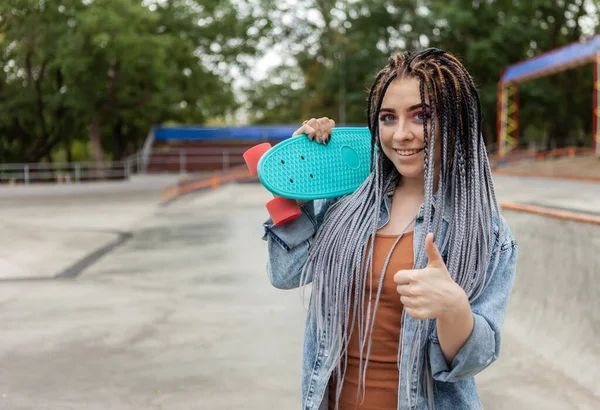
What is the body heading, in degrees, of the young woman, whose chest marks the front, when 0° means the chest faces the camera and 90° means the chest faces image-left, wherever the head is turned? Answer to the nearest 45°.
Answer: approximately 45°

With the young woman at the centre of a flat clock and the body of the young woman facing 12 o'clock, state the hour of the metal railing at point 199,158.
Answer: The metal railing is roughly at 4 o'clock from the young woman.

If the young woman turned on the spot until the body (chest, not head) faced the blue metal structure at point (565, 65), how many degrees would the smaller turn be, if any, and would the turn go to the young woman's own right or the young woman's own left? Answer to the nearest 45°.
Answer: approximately 135° to the young woman's own right

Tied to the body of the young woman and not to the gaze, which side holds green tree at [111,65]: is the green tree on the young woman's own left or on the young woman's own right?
on the young woman's own right

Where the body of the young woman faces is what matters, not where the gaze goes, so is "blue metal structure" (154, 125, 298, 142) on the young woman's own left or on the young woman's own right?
on the young woman's own right

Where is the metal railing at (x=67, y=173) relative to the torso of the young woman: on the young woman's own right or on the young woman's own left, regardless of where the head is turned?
on the young woman's own right

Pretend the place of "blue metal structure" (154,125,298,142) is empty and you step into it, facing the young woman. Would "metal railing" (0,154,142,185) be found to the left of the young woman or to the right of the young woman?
right

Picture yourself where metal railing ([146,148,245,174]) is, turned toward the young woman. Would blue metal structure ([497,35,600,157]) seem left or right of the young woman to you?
left
